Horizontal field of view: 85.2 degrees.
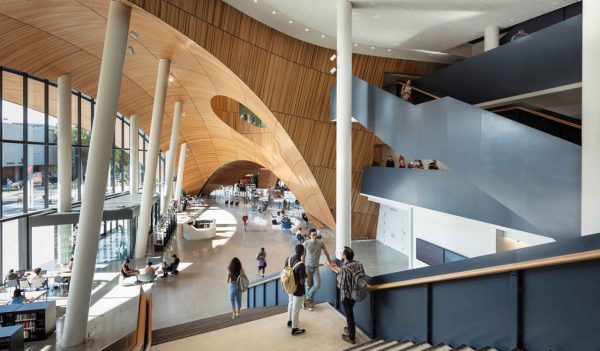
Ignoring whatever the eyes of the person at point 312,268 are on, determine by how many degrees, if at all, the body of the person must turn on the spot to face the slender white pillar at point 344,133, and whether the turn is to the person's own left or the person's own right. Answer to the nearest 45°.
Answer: approximately 180°

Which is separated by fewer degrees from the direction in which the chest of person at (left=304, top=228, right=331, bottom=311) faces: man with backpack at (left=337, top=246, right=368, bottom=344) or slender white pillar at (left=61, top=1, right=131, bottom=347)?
the man with backpack

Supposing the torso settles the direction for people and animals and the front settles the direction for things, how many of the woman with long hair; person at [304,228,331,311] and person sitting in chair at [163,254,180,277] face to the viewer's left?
1

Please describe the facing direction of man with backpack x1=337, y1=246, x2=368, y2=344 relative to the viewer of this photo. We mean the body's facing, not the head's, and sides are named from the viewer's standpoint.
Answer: facing away from the viewer and to the left of the viewer

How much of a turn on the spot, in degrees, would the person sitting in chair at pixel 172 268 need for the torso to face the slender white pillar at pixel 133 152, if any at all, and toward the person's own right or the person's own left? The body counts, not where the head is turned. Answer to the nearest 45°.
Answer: approximately 90° to the person's own right

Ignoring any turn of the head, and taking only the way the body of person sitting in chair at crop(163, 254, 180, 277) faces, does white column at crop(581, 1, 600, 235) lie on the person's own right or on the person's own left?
on the person's own left

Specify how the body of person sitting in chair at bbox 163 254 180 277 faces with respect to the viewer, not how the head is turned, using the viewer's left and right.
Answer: facing to the left of the viewer

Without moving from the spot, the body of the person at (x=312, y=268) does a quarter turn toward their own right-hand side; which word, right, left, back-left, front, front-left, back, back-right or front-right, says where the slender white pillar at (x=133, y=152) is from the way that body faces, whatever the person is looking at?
front-right

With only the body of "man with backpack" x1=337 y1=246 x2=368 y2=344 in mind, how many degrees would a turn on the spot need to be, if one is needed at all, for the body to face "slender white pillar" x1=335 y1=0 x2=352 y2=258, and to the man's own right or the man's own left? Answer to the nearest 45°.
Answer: approximately 45° to the man's own right

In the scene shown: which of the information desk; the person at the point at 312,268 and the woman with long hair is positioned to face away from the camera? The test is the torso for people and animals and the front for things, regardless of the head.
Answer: the woman with long hair

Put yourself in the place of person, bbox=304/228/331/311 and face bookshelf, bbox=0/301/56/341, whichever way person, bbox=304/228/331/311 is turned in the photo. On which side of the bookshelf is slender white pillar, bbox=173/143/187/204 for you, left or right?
right

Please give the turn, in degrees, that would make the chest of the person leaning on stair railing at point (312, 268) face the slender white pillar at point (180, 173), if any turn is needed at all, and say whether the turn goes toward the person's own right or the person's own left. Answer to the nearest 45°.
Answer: approximately 135° to the person's own right
